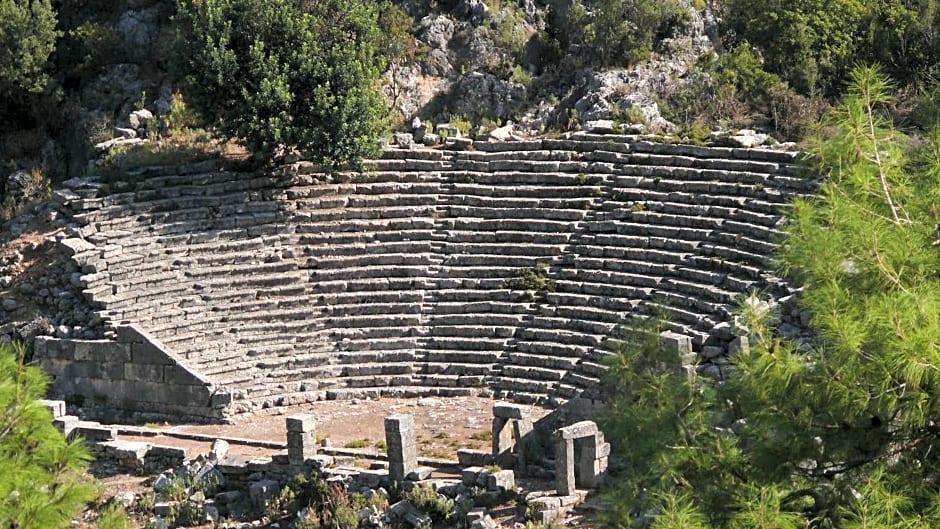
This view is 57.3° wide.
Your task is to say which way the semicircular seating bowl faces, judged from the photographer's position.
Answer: facing the viewer

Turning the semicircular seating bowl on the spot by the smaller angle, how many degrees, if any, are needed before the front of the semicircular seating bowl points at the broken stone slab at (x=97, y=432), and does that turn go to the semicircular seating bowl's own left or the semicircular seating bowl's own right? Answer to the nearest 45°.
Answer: approximately 90° to the semicircular seating bowl's own right

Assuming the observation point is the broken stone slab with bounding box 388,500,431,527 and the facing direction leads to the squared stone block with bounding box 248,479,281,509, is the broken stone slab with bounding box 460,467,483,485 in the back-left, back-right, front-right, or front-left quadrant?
back-right

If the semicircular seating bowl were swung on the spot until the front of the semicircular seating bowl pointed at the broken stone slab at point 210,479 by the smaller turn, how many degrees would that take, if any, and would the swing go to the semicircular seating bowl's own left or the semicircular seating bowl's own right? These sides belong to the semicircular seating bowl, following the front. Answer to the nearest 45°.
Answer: approximately 45° to the semicircular seating bowl's own right

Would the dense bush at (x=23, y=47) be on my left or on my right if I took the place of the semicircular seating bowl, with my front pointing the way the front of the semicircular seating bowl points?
on my right
